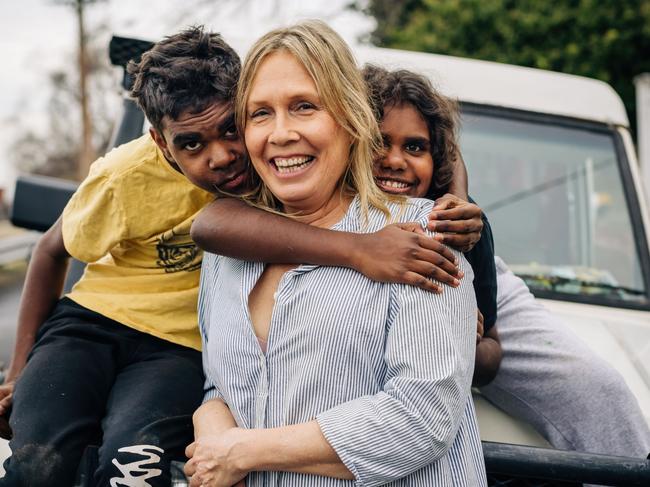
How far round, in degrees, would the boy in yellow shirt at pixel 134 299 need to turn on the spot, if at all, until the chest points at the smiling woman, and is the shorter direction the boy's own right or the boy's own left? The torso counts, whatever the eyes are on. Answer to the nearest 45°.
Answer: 0° — they already face them

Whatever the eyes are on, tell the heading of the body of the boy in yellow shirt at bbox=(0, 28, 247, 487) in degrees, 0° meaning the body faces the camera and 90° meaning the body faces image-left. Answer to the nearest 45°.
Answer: approximately 315°
